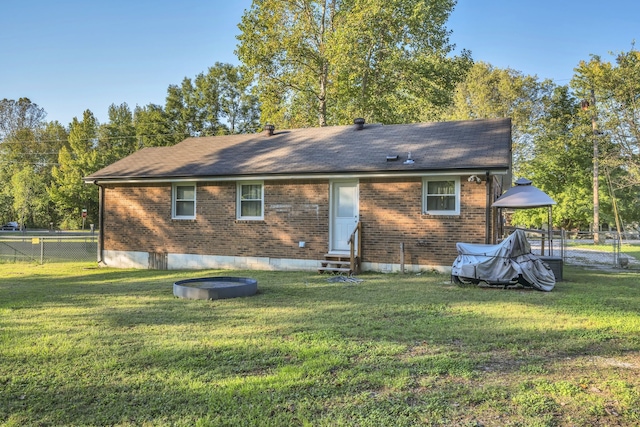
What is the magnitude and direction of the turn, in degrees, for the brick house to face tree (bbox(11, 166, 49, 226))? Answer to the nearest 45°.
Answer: approximately 45° to its left

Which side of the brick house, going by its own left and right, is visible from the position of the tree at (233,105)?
front

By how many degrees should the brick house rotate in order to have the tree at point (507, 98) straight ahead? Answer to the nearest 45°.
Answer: approximately 45° to its right

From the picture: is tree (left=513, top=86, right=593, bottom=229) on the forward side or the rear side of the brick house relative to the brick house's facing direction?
on the forward side

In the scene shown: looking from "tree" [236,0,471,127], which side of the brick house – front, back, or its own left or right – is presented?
front

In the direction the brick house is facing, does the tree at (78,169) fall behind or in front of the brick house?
in front

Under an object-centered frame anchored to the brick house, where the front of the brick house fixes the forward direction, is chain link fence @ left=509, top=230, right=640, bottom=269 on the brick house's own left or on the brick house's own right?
on the brick house's own right

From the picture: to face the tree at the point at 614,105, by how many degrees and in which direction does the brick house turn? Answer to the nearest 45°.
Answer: approximately 45° to its right

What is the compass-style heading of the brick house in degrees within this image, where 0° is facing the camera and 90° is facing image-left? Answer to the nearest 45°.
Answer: approximately 180°
